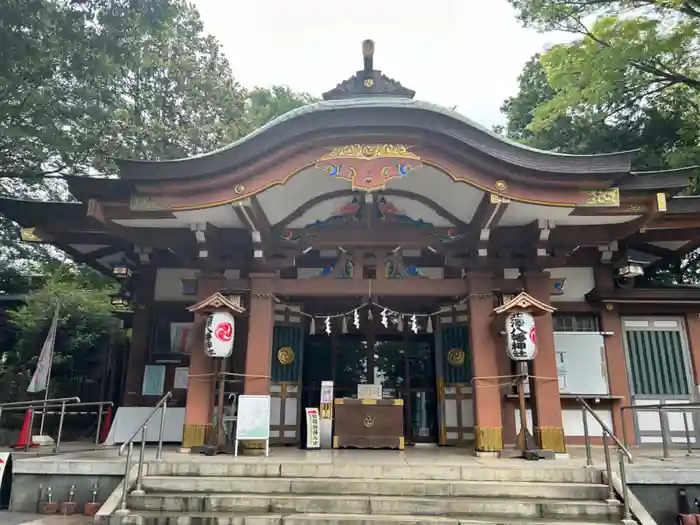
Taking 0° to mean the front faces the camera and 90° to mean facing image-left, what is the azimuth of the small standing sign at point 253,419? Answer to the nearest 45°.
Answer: approximately 0°

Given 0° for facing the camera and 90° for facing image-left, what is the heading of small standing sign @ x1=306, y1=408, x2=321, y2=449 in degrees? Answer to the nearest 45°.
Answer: approximately 0°

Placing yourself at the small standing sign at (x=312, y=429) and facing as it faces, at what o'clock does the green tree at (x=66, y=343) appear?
The green tree is roughly at 4 o'clock from the small standing sign.

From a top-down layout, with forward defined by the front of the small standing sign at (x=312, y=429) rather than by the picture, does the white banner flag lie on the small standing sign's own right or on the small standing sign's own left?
on the small standing sign's own right

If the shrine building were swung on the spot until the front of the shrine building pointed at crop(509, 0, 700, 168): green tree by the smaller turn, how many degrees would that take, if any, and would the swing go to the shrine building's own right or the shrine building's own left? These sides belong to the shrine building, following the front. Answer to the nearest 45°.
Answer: approximately 135° to the shrine building's own left

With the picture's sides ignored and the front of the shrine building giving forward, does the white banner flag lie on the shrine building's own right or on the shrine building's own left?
on the shrine building's own right

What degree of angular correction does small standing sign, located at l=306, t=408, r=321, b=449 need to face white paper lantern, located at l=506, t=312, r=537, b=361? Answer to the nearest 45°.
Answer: approximately 45° to its left

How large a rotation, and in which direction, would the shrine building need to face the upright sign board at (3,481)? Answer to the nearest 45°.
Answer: approximately 90° to its right

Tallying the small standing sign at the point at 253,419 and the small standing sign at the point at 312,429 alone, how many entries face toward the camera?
2

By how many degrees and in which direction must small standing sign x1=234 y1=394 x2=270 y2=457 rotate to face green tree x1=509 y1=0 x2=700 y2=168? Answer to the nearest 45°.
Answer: approximately 90° to its left
